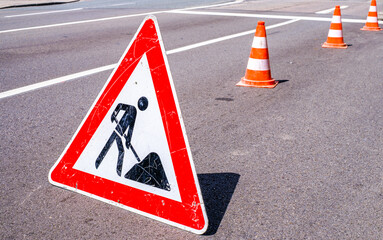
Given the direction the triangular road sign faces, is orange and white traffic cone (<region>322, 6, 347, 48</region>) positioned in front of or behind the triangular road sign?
behind

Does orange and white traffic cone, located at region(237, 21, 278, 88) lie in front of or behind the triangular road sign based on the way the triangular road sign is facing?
behind

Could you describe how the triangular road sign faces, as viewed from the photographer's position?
facing the viewer and to the left of the viewer
